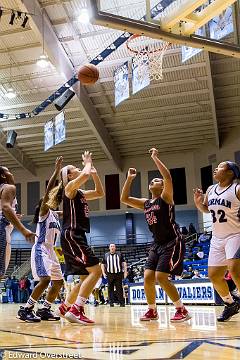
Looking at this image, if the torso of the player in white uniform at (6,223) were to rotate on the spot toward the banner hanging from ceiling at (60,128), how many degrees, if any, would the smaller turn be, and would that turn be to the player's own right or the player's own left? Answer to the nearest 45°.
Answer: approximately 90° to the player's own left

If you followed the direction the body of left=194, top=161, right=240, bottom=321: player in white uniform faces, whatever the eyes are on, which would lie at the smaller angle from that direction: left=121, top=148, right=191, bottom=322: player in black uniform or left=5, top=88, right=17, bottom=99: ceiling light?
the player in black uniform

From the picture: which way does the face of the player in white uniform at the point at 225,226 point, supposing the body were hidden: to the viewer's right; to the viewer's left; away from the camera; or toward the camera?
to the viewer's left

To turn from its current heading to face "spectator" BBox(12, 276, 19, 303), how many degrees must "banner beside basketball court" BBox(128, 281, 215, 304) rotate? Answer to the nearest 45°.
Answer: approximately 135° to its right

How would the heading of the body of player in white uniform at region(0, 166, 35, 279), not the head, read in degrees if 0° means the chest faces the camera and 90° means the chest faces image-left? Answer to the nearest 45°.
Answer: approximately 270°

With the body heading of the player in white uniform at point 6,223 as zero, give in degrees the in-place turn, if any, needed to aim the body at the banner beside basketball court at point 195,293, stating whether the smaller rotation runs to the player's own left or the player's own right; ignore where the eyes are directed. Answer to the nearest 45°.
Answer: approximately 45° to the player's own left

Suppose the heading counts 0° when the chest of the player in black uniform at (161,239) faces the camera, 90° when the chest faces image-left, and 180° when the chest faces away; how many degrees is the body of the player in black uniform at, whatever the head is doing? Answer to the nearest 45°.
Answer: approximately 45°

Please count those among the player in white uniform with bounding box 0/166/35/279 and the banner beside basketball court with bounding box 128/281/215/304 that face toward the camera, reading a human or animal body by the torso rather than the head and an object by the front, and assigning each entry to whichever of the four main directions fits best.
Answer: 1
